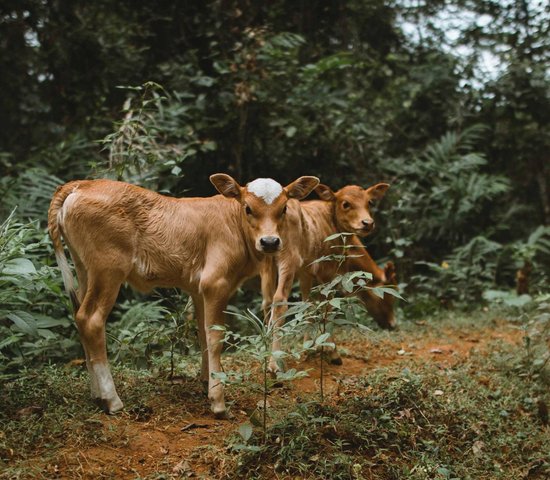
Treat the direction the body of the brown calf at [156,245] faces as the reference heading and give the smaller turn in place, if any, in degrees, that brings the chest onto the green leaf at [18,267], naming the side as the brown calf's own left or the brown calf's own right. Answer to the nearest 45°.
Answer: approximately 180°

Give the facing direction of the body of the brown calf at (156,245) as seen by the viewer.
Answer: to the viewer's right

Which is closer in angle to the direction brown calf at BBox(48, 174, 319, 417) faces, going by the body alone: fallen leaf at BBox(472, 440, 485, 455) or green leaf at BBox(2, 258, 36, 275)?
the fallen leaf

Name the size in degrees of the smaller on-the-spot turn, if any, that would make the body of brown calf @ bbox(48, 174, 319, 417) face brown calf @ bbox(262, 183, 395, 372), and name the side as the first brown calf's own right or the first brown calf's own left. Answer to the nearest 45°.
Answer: approximately 45° to the first brown calf's own left

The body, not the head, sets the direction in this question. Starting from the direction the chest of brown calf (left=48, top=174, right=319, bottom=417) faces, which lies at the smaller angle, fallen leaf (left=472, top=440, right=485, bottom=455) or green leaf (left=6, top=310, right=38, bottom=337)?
the fallen leaf

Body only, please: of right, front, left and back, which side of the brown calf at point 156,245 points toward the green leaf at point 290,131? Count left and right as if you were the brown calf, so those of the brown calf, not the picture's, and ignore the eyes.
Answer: left

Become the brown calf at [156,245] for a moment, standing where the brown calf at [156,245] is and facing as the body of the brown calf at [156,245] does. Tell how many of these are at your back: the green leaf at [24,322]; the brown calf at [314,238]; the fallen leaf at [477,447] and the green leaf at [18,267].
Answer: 2

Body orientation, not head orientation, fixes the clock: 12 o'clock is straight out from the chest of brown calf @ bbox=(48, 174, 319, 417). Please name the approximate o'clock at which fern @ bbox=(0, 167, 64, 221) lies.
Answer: The fern is roughly at 8 o'clock from the brown calf.

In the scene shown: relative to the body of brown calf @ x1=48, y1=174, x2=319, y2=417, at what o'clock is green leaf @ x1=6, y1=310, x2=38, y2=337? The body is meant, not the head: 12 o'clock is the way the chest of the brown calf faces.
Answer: The green leaf is roughly at 6 o'clock from the brown calf.
